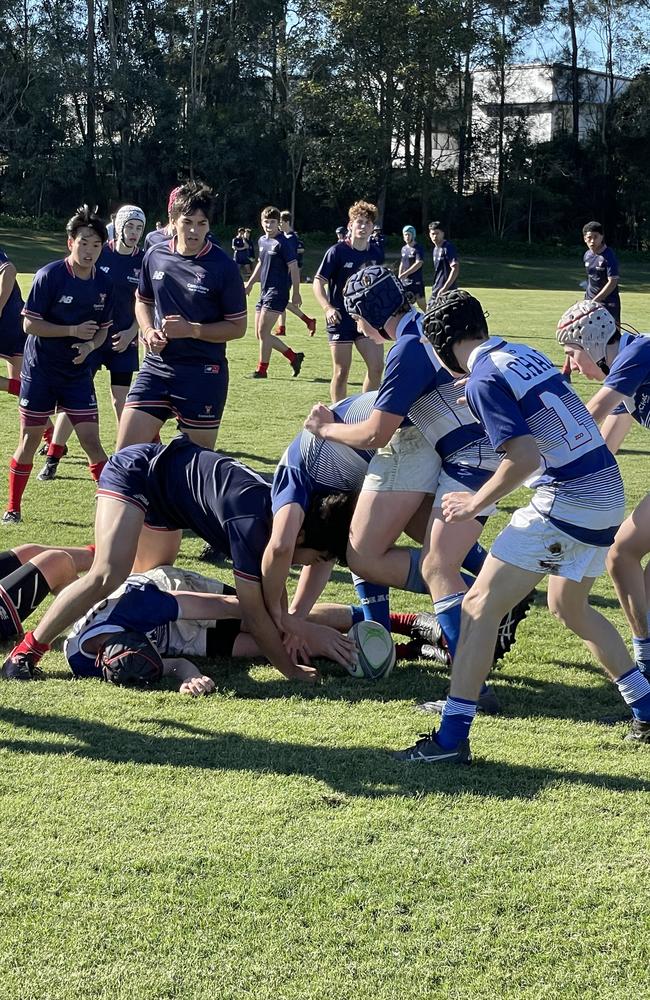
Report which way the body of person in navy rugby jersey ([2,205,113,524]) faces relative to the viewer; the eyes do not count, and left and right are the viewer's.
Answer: facing the viewer and to the right of the viewer

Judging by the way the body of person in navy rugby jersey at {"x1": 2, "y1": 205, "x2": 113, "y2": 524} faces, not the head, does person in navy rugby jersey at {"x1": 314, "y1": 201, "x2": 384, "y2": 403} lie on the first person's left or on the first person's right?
on the first person's left

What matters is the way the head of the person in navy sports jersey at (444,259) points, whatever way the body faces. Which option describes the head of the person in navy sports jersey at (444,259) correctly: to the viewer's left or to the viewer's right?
to the viewer's left
